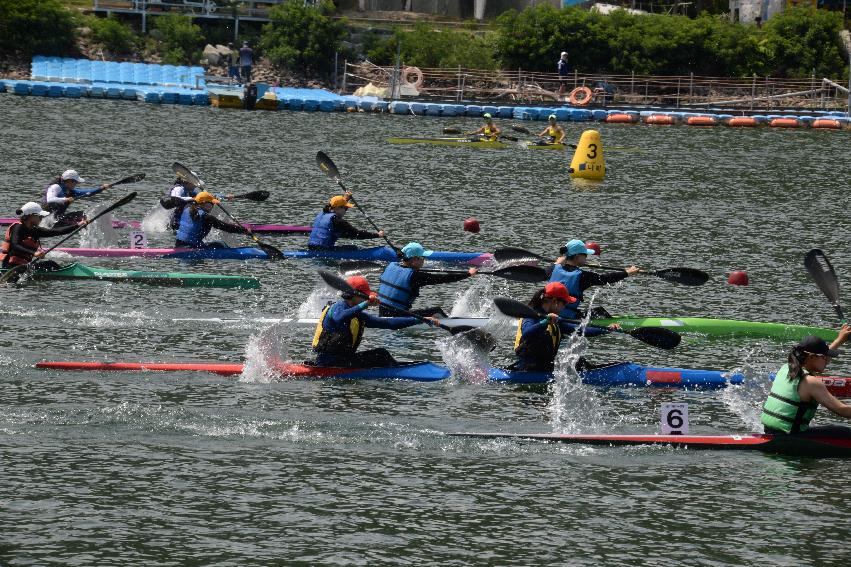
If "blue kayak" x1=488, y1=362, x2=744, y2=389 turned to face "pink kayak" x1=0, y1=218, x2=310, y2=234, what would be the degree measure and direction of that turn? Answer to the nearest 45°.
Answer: approximately 135° to its left

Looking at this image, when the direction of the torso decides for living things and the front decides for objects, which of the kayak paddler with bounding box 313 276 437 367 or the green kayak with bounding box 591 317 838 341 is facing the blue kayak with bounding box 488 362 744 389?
the kayak paddler

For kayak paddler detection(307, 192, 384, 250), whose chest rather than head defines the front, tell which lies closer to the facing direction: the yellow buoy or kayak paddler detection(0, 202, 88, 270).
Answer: the yellow buoy

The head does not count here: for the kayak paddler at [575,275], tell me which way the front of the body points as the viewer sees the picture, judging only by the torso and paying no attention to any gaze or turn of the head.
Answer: to the viewer's right

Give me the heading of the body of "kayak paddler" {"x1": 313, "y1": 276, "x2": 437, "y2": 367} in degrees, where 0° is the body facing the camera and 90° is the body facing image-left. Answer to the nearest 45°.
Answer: approximately 270°

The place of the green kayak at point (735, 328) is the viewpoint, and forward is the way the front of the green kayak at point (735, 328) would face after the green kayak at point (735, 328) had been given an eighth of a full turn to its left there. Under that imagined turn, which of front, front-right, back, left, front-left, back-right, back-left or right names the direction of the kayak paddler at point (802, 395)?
back-right

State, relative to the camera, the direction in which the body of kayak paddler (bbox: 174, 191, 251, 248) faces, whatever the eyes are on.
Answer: to the viewer's right

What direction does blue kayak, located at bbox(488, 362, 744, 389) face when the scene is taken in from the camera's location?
facing to the right of the viewer

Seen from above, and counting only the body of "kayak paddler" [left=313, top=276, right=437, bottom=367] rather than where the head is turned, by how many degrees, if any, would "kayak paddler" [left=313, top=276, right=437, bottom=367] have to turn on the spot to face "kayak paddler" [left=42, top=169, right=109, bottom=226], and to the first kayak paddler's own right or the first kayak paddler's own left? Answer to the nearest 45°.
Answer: approximately 135° to the first kayak paddler's own left

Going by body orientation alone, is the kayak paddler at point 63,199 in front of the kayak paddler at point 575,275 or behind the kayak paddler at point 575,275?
behind
